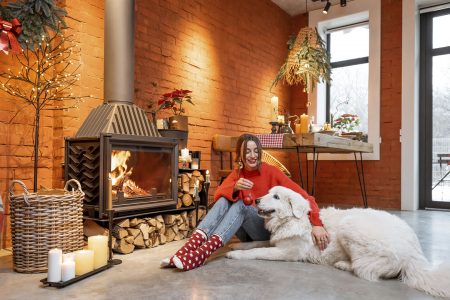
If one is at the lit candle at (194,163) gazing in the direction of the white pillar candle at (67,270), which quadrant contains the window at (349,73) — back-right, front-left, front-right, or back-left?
back-left

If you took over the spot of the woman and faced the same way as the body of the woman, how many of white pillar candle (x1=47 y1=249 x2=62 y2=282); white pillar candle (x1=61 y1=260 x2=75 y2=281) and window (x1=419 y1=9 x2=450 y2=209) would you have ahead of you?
2

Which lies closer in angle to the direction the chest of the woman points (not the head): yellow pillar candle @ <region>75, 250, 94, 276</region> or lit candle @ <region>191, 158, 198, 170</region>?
the yellow pillar candle

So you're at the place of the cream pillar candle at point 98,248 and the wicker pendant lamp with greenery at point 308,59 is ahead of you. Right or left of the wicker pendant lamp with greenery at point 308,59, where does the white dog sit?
right

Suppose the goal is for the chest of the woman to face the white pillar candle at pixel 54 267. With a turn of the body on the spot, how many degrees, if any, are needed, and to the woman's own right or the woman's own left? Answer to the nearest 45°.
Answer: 0° — they already face it

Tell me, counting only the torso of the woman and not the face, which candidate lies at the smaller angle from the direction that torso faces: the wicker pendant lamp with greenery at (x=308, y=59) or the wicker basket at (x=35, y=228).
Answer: the wicker basket

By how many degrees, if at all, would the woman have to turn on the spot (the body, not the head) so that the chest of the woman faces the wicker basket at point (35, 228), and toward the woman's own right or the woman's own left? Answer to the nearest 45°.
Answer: approximately 45° to the woman's own right

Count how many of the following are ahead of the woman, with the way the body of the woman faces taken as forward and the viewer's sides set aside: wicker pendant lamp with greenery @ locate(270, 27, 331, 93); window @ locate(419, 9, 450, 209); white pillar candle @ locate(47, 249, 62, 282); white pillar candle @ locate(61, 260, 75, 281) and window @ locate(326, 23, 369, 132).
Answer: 2

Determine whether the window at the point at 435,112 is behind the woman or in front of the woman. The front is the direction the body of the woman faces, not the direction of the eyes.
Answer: behind

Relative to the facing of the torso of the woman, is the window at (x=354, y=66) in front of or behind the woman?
behind

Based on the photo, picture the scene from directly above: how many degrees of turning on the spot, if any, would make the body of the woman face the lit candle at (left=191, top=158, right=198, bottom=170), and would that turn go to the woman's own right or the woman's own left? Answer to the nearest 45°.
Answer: approximately 135° to the woman's own right
